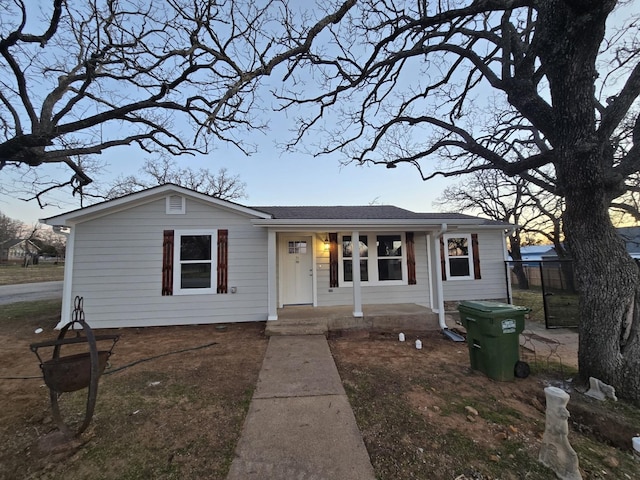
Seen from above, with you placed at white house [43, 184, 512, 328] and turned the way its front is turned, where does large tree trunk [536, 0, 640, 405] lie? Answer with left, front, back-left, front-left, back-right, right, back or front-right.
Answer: front-left

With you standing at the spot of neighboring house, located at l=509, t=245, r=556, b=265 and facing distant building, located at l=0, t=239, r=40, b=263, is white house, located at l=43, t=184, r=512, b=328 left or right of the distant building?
left

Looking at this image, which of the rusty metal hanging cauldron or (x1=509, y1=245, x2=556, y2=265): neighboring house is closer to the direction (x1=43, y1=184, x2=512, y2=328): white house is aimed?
the rusty metal hanging cauldron

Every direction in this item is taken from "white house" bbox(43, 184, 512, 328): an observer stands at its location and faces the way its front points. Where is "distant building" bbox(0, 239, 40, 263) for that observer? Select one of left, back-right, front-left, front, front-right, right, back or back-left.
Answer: back-right

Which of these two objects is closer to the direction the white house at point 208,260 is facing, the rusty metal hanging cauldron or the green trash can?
the rusty metal hanging cauldron

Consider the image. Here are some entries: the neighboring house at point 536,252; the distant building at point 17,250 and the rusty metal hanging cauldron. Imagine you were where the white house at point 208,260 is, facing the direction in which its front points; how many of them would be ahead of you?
1

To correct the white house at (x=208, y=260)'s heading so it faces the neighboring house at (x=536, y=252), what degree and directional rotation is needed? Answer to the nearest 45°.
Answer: approximately 135° to its left

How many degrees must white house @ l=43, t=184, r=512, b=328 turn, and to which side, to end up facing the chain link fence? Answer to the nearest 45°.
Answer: approximately 90° to its left

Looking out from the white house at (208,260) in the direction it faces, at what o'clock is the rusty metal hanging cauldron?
The rusty metal hanging cauldron is roughly at 12 o'clock from the white house.

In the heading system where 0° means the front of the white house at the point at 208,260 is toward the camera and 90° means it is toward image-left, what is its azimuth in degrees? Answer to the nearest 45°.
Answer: approximately 0°

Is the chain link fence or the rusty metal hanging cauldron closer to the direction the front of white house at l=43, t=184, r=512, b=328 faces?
the rusty metal hanging cauldron

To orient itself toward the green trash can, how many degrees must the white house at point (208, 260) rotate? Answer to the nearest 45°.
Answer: approximately 45° to its left
